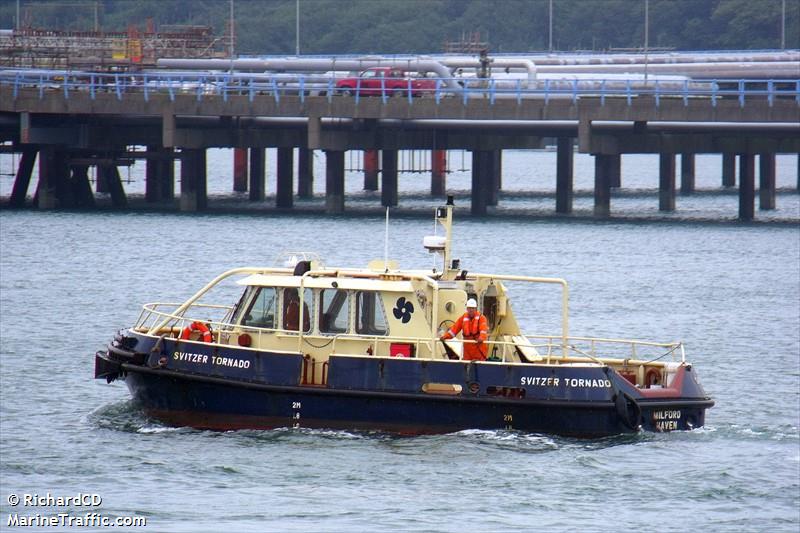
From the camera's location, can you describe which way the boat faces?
facing to the left of the viewer
